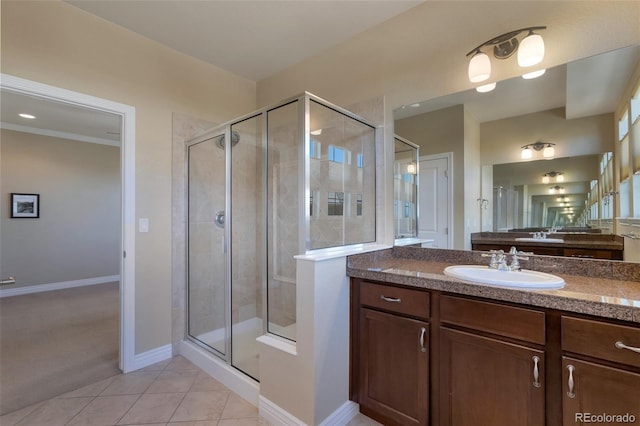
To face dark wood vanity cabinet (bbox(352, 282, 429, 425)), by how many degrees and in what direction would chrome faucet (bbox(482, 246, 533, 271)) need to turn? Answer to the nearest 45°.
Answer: approximately 45° to its right

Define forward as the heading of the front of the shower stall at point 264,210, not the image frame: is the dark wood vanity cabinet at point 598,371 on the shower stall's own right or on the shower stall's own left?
on the shower stall's own left

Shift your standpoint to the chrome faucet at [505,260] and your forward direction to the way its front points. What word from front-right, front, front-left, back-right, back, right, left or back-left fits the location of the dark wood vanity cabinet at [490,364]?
front

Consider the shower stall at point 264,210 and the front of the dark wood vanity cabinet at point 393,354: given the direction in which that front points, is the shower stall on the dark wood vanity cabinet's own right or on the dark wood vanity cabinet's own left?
on the dark wood vanity cabinet's own right

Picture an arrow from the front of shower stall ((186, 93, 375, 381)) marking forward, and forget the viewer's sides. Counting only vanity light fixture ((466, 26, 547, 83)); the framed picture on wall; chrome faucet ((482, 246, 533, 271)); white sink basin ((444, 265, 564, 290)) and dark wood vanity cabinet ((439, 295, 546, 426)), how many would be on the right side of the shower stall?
1

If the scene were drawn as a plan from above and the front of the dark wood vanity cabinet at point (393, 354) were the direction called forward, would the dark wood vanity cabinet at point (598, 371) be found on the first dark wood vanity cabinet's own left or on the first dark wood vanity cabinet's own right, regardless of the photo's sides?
on the first dark wood vanity cabinet's own left

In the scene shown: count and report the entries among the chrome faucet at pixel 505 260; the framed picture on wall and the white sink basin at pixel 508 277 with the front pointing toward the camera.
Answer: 3

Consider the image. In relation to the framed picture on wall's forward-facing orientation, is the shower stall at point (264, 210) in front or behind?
in front

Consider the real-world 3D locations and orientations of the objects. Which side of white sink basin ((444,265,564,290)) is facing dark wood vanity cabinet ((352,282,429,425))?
right

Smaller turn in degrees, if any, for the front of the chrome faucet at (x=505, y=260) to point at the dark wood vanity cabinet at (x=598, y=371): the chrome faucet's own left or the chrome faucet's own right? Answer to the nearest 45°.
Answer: approximately 45° to the chrome faucet's own left

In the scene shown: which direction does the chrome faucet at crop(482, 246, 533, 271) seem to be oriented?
toward the camera

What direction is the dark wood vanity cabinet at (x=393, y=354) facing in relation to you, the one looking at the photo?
facing the viewer and to the left of the viewer

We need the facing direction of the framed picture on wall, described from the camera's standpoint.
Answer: facing the viewer
